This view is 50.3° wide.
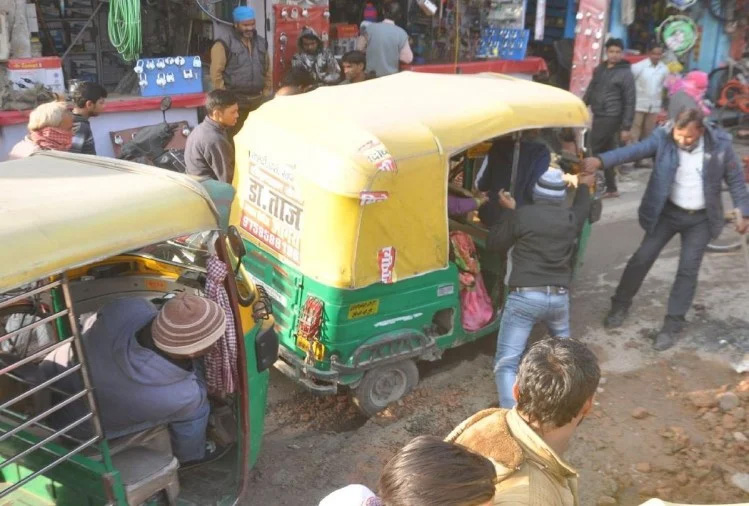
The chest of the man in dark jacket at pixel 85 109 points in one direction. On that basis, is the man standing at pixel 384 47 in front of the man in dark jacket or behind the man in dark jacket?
in front

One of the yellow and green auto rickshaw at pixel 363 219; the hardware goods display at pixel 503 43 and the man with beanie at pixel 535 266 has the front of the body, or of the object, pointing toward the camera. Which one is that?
the hardware goods display

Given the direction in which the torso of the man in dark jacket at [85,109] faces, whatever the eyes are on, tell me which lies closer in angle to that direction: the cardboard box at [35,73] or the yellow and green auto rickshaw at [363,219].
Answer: the yellow and green auto rickshaw

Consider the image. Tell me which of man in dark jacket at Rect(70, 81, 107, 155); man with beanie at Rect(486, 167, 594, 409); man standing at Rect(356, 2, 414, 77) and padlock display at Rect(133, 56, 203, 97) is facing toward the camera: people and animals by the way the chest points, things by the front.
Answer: the padlock display

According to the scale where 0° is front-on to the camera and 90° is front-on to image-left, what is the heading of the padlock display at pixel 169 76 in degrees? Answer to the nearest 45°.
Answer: approximately 0°

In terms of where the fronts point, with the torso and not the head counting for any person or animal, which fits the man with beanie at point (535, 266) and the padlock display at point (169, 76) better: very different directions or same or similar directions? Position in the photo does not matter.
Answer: very different directions

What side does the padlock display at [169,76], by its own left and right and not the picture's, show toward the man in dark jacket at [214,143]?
front

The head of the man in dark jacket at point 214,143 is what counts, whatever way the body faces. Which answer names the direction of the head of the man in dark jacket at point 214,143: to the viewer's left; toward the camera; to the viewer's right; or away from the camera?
to the viewer's right

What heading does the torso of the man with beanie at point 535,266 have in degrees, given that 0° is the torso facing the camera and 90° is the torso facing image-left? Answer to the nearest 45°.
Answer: approximately 180°

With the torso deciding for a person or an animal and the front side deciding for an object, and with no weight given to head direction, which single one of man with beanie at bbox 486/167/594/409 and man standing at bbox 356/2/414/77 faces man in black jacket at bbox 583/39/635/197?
the man with beanie

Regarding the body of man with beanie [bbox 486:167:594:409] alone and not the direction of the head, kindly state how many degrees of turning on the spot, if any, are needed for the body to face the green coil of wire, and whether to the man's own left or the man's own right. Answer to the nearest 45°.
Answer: approximately 45° to the man's own left

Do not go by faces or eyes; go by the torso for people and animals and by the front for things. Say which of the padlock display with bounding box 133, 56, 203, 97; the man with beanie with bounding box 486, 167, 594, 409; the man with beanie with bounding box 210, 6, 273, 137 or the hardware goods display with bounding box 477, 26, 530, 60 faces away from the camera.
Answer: the man with beanie with bounding box 486, 167, 594, 409

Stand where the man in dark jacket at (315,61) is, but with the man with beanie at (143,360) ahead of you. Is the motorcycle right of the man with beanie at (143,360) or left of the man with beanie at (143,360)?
right

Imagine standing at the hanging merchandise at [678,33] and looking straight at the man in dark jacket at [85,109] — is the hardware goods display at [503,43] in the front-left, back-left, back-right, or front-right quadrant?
front-right

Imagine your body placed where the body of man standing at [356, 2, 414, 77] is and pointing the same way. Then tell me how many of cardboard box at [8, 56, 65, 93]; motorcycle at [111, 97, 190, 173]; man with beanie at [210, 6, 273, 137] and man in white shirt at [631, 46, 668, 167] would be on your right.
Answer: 1

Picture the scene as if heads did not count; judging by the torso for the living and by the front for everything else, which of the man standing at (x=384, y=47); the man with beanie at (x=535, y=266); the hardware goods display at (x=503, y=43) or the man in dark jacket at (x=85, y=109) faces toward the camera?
the hardware goods display

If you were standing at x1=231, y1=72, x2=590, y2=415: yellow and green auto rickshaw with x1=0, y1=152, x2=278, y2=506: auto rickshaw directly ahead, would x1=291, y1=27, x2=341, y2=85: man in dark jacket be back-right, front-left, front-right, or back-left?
back-right

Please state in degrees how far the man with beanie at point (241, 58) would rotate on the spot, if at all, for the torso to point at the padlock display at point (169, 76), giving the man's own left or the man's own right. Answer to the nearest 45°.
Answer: approximately 135° to the man's own right
